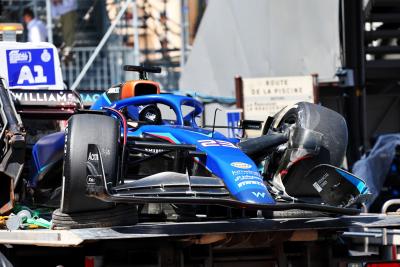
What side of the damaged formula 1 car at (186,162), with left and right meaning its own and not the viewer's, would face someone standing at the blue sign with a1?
back

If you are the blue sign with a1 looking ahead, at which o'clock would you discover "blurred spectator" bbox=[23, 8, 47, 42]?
The blurred spectator is roughly at 6 o'clock from the blue sign with a1.

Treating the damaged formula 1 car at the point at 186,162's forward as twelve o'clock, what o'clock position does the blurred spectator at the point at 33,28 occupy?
The blurred spectator is roughly at 7 o'clock from the damaged formula 1 car.

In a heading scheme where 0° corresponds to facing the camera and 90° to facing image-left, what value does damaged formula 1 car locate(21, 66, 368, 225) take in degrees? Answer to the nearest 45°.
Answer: approximately 315°

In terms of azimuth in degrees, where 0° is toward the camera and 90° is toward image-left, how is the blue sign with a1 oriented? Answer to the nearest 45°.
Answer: approximately 0°

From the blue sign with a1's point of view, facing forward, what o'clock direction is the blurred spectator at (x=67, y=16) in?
The blurred spectator is roughly at 6 o'clock from the blue sign with a1.

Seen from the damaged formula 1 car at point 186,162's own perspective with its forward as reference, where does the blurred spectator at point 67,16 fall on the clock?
The blurred spectator is roughly at 7 o'clock from the damaged formula 1 car.

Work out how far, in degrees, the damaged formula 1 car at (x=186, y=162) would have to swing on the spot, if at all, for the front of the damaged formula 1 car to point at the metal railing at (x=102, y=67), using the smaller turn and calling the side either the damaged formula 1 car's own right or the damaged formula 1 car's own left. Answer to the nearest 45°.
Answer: approximately 135° to the damaged formula 1 car's own left
